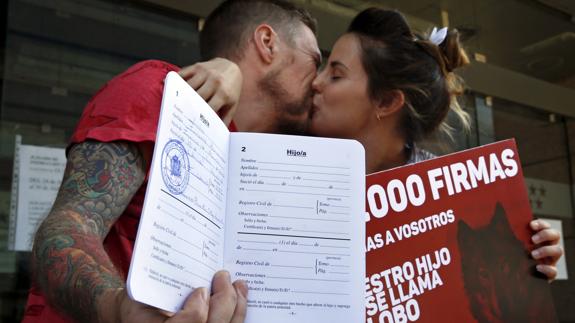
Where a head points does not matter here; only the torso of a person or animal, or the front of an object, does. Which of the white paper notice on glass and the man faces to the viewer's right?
the man

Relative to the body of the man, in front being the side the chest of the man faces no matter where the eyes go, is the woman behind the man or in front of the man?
in front

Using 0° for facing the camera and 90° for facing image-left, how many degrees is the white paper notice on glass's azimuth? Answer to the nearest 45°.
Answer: approximately 0°

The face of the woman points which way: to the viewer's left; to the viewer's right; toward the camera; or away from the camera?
to the viewer's left

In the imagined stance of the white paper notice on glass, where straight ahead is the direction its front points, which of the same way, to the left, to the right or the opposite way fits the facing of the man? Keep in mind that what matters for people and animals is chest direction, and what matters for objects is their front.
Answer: to the left

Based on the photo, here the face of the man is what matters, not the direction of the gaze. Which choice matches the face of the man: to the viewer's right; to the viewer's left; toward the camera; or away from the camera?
to the viewer's right

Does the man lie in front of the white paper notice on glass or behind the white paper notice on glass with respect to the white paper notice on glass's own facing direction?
in front

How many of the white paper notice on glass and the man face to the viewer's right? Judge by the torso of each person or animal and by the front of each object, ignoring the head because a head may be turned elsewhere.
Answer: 1

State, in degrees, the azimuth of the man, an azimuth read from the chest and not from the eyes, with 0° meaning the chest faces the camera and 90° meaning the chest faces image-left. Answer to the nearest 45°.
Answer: approximately 270°
